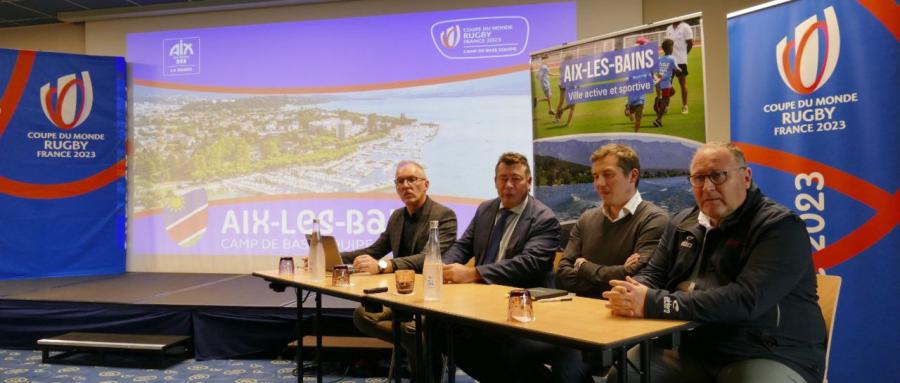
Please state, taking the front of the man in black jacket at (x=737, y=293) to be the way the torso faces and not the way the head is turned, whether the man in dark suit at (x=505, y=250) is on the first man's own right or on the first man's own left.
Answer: on the first man's own right

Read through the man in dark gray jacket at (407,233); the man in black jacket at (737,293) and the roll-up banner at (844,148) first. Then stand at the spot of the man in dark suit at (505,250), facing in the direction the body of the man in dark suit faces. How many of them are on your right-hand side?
1

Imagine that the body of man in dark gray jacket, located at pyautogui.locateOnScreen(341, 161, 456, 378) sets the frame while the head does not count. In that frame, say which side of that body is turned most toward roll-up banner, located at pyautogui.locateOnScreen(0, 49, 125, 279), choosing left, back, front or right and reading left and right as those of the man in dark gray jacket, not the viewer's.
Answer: right

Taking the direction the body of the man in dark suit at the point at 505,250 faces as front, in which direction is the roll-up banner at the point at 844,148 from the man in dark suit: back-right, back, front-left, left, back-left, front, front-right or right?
back-left

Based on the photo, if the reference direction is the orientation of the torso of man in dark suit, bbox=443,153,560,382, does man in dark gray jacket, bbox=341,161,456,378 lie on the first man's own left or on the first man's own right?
on the first man's own right
